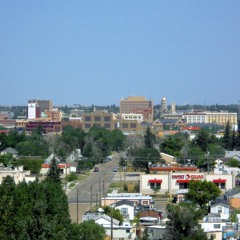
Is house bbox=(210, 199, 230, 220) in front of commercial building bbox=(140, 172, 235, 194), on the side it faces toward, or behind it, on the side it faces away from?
in front

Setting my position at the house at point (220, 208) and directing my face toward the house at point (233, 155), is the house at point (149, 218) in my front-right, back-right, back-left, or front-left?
back-left

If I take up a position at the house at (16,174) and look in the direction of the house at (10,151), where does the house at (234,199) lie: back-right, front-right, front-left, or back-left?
back-right

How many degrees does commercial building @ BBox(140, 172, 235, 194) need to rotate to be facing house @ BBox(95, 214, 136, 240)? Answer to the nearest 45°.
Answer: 0° — it already faces it

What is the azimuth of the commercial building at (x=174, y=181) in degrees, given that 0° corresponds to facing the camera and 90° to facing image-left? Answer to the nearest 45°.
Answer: approximately 0°

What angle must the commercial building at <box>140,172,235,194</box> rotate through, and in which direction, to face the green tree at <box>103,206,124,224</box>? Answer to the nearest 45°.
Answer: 0° — it already faces it

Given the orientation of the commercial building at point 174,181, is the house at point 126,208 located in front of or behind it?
in front

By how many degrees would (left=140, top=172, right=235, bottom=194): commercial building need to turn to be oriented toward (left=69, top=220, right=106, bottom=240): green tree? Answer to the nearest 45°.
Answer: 0° — it already faces it

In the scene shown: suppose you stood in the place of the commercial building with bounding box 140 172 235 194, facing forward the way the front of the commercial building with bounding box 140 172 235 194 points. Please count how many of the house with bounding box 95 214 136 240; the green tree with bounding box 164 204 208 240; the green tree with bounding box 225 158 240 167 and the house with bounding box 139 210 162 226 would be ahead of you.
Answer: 3

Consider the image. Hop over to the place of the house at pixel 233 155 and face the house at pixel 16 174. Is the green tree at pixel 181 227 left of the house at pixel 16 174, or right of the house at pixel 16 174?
left
